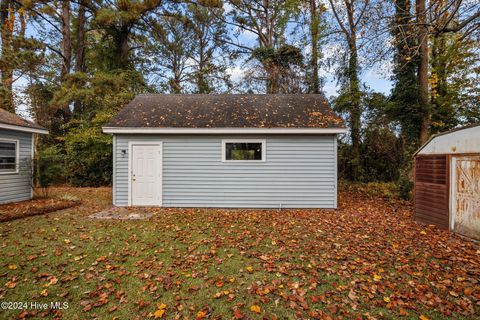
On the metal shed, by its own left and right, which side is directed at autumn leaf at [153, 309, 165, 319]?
front

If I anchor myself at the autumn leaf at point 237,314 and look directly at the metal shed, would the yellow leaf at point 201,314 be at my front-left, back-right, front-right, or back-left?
back-left

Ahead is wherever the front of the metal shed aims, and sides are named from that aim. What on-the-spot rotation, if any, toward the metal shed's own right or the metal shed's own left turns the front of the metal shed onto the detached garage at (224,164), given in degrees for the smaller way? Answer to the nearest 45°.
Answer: approximately 45° to the metal shed's own right

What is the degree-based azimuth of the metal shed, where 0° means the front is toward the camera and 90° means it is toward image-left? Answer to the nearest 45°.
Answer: approximately 45°

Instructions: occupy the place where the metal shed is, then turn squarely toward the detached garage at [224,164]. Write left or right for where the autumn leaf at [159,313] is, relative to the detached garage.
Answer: left

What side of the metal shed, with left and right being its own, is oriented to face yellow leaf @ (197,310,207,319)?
front

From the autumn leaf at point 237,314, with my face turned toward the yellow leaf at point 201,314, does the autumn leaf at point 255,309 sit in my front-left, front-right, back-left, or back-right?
back-right

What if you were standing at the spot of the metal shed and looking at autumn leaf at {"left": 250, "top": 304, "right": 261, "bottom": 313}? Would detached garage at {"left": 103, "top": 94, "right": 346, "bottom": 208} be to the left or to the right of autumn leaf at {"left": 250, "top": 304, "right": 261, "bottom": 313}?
right

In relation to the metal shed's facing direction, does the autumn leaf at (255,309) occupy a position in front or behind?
in front

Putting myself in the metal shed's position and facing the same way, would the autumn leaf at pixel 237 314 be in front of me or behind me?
in front

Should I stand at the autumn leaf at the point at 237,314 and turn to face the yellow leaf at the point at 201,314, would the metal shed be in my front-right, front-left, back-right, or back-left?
back-right
